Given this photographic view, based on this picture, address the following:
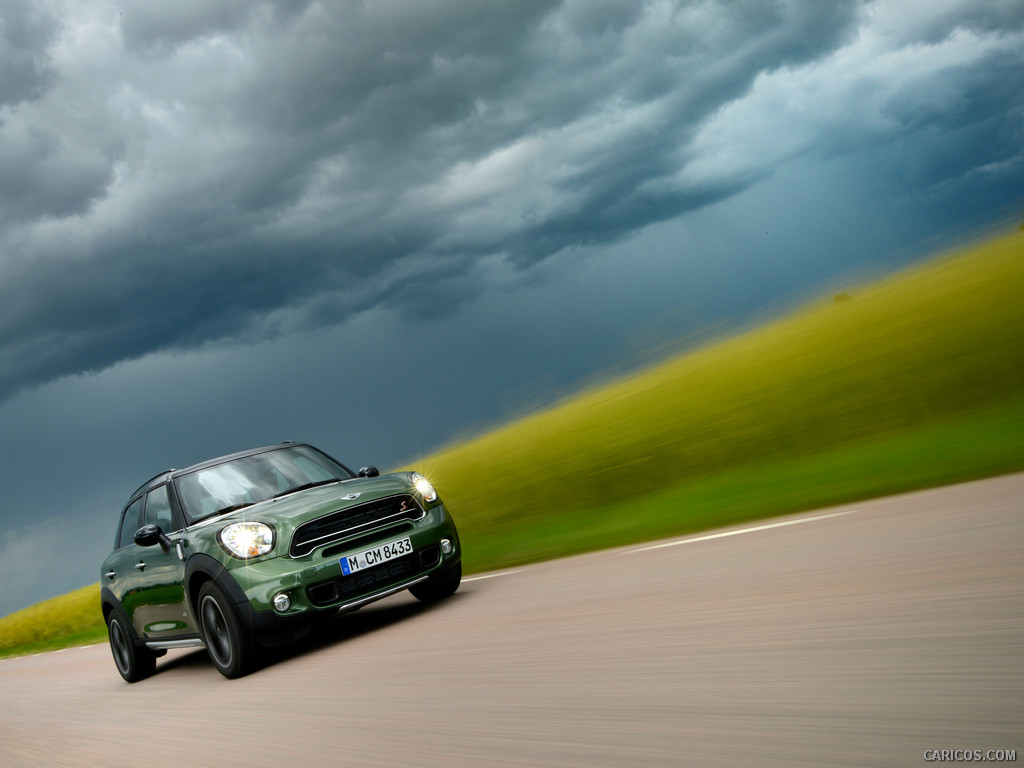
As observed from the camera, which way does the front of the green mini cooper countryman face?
facing the viewer and to the right of the viewer
